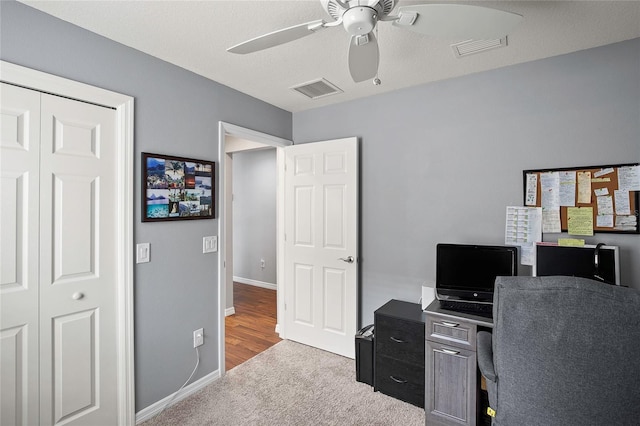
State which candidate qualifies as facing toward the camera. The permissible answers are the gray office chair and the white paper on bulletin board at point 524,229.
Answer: the white paper on bulletin board

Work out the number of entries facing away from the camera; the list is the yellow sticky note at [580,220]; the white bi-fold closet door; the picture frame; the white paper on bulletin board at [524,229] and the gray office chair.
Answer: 1

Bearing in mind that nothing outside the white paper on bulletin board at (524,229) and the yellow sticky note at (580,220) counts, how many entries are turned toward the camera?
2

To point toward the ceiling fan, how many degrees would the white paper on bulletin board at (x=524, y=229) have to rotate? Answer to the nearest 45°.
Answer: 0° — it already faces it

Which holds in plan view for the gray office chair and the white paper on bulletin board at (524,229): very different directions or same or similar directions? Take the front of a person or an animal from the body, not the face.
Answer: very different directions

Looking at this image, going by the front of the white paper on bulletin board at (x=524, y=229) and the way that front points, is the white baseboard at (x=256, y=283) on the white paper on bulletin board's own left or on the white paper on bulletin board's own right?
on the white paper on bulletin board's own right

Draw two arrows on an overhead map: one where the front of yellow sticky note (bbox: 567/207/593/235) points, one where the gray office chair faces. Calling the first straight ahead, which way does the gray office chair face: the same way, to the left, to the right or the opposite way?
the opposite way

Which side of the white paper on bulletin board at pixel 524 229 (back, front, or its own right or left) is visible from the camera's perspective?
front

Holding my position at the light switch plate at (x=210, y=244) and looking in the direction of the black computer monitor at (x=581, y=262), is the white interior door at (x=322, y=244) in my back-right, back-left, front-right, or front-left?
front-left

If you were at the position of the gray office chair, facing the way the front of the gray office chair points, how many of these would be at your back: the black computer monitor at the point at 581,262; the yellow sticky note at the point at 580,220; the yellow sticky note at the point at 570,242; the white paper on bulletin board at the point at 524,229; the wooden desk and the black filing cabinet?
0

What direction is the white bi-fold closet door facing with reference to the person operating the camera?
facing the viewer and to the right of the viewer

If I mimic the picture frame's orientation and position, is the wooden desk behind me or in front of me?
in front

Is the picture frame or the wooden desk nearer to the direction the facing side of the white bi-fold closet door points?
the wooden desk

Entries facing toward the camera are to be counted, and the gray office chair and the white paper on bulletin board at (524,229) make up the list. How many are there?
1

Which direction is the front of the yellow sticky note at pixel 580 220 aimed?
toward the camera

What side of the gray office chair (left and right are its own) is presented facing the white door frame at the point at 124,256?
left
